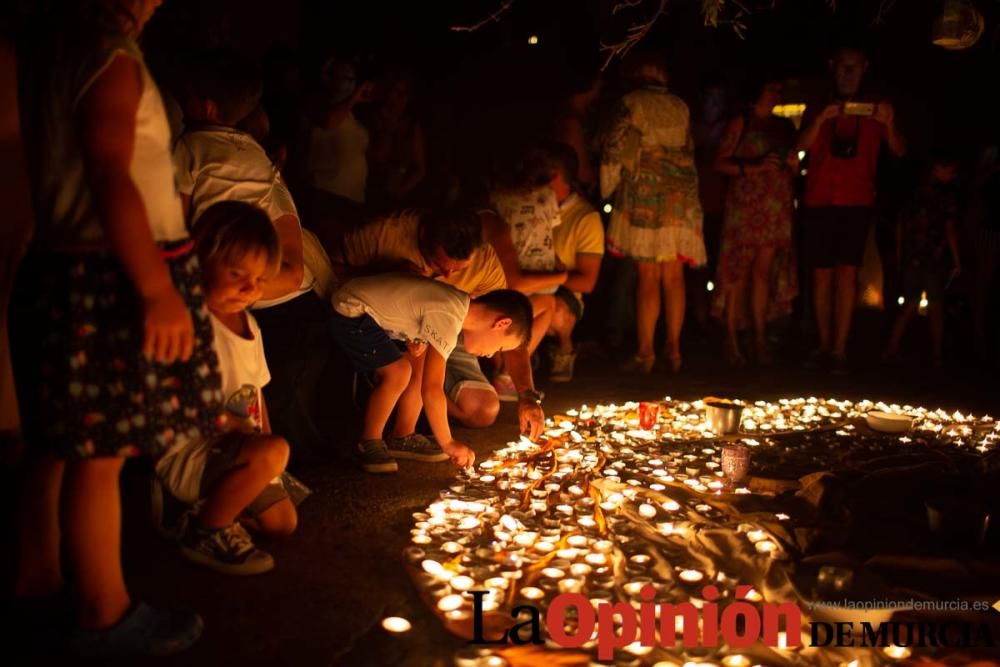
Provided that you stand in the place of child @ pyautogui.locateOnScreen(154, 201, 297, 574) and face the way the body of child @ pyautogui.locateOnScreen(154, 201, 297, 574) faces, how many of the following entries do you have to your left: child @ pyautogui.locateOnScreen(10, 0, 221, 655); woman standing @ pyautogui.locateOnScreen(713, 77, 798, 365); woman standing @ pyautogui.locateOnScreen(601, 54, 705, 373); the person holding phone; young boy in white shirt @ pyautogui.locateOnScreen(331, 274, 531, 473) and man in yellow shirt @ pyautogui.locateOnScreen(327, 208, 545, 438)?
5

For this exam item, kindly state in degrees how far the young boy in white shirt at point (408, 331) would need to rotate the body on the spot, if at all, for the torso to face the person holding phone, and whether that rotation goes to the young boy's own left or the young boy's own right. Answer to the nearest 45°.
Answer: approximately 45° to the young boy's own left

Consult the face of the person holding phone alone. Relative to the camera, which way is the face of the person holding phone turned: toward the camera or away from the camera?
toward the camera

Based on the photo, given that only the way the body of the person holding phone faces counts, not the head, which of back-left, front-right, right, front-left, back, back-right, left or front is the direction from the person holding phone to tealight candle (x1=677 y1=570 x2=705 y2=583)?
front

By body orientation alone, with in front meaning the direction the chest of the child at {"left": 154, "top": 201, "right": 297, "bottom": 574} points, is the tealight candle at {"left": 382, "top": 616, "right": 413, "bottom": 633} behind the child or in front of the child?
in front

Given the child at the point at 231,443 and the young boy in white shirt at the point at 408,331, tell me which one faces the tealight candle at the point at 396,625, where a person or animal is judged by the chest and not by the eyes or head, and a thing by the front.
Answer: the child

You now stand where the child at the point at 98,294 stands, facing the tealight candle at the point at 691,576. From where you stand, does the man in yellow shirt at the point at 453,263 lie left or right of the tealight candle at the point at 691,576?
left

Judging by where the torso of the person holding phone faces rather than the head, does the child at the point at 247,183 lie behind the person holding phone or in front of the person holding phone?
in front

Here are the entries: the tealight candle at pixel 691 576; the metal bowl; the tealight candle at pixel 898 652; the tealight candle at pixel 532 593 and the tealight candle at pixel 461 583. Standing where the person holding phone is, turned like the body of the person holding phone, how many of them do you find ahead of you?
5

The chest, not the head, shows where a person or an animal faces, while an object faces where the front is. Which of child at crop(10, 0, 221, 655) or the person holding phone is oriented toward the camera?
the person holding phone

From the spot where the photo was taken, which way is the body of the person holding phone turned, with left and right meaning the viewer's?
facing the viewer

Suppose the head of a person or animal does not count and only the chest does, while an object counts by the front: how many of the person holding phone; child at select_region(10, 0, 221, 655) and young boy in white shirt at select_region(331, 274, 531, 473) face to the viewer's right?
2

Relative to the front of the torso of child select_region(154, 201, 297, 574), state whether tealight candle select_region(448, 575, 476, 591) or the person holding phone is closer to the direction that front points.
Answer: the tealight candle

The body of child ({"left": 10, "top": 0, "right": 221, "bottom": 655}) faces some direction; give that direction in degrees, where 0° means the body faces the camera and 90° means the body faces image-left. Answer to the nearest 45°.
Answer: approximately 270°

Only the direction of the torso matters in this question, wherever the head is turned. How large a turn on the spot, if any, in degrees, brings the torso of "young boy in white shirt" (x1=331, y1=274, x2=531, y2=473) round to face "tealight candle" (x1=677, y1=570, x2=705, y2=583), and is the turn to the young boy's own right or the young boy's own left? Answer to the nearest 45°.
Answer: approximately 45° to the young boy's own right

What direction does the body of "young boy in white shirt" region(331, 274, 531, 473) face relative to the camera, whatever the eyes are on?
to the viewer's right
